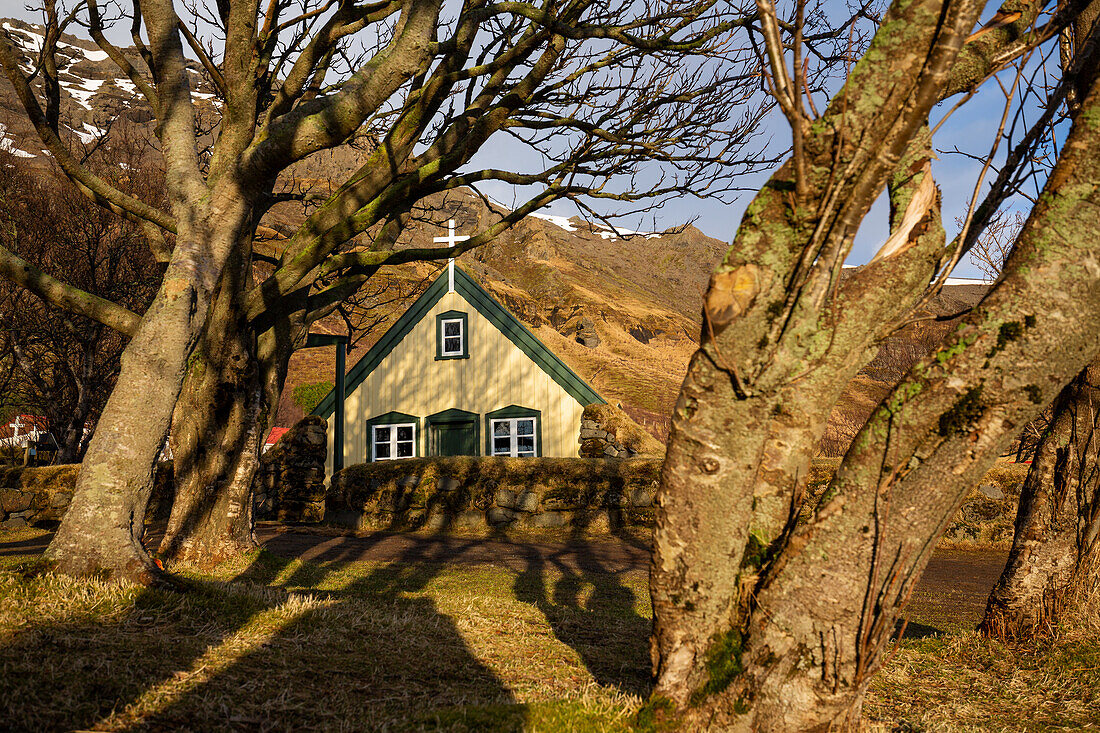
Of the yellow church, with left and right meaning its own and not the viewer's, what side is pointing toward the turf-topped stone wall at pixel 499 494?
front

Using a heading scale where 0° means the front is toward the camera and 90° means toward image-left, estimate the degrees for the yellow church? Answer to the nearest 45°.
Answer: approximately 0°

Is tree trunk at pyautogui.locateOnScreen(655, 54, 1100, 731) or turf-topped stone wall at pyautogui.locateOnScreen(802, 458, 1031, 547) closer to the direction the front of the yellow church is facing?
the tree trunk

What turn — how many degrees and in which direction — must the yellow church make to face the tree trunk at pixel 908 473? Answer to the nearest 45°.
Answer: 0° — it already faces it

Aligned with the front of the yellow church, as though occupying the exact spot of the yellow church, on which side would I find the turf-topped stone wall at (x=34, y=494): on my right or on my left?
on my right

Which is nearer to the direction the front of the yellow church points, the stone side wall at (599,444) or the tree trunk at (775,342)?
the tree trunk

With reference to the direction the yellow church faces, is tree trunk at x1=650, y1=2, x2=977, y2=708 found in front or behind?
in front

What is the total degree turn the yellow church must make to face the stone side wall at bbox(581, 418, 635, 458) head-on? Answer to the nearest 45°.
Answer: approximately 45° to its left

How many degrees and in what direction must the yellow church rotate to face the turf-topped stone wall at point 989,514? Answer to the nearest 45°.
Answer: approximately 45° to its left
